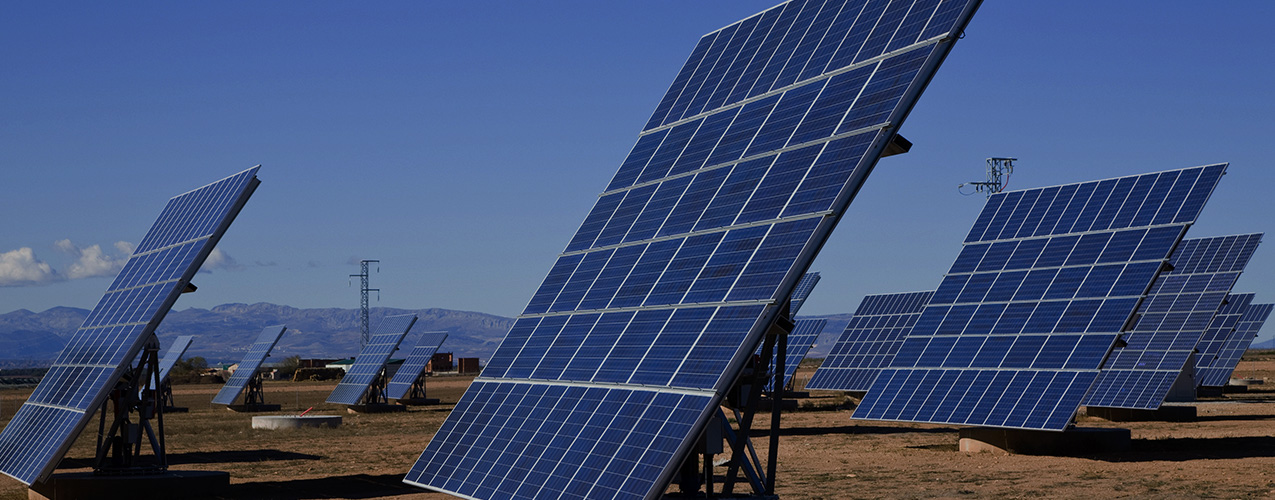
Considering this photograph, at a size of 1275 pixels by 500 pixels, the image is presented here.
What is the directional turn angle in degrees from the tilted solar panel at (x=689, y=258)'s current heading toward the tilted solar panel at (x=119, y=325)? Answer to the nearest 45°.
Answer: approximately 90° to its right
